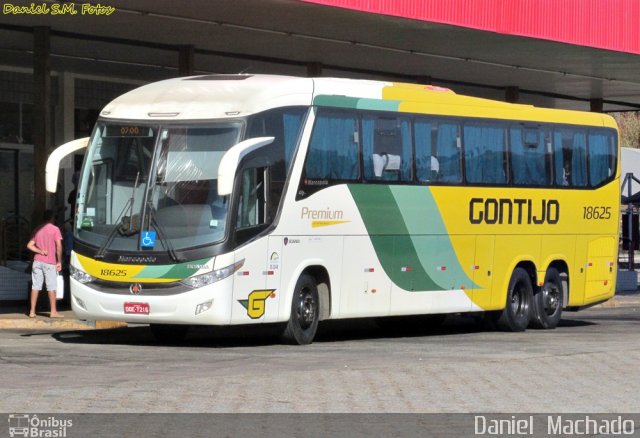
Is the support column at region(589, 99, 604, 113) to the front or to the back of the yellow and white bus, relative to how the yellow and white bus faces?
to the back

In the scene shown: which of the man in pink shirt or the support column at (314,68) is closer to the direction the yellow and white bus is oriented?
the man in pink shirt

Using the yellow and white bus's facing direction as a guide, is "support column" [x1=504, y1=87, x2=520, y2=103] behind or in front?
behind

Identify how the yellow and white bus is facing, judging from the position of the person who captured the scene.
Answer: facing the viewer and to the left of the viewer

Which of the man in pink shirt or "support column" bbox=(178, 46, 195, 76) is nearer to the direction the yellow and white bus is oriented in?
the man in pink shirt

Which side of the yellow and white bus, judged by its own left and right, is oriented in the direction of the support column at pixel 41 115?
right
